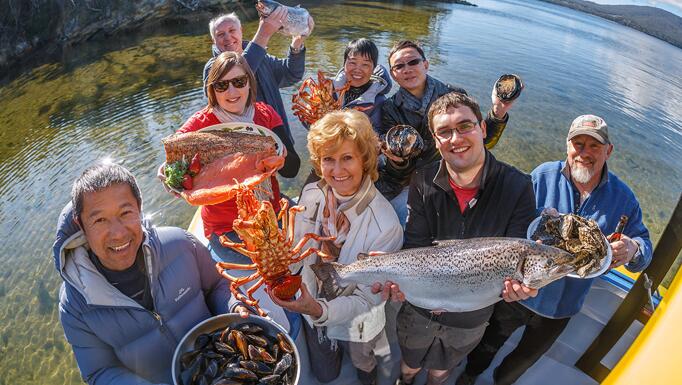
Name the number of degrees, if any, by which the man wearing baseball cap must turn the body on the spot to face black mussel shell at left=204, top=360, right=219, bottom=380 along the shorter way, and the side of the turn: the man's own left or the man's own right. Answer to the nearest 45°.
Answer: approximately 45° to the man's own right

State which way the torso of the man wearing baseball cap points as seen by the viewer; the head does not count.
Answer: toward the camera

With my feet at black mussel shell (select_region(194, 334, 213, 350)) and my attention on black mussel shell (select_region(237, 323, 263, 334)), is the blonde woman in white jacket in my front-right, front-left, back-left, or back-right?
front-left

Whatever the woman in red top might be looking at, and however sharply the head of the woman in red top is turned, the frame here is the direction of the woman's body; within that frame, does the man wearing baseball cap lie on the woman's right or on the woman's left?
on the woman's left

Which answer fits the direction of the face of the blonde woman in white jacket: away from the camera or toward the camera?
toward the camera

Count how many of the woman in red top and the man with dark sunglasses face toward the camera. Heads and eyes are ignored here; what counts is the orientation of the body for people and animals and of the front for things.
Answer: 2

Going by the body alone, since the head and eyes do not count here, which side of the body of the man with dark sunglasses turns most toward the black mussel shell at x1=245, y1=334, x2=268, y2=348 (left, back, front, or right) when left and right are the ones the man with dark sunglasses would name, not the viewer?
front

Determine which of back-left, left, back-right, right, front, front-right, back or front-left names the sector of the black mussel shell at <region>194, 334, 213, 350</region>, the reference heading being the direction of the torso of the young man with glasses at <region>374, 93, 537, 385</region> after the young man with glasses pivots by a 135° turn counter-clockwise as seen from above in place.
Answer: back

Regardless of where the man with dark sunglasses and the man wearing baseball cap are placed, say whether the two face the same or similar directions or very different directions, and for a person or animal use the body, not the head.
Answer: same or similar directions

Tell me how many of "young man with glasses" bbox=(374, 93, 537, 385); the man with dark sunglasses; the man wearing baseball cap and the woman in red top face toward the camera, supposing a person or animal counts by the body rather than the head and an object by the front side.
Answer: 4

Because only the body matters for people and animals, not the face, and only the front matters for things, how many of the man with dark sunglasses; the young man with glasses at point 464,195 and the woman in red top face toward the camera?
3

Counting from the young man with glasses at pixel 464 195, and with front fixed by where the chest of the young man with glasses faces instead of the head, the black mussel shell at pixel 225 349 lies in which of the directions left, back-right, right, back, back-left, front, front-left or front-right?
front-right

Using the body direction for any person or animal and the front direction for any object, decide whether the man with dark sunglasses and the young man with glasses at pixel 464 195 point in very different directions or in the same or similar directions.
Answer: same or similar directions

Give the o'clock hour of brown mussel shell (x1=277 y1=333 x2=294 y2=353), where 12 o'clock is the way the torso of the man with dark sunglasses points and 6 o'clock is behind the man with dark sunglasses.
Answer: The brown mussel shell is roughly at 12 o'clock from the man with dark sunglasses.

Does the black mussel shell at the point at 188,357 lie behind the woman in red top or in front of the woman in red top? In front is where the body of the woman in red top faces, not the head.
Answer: in front

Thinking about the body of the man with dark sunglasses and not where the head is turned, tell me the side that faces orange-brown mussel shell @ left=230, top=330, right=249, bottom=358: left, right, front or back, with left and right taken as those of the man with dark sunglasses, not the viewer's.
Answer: front

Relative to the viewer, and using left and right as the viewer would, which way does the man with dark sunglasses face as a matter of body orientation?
facing the viewer
